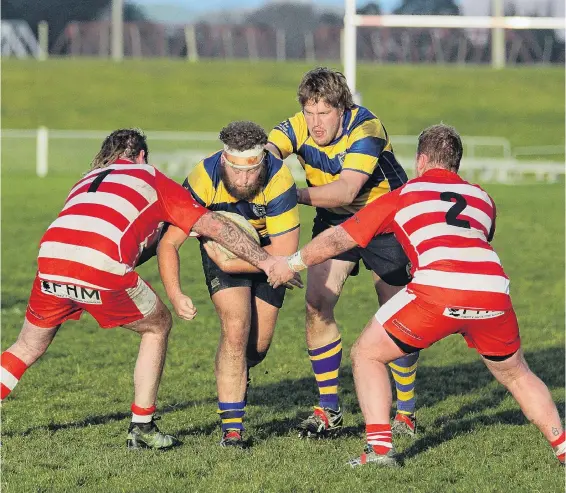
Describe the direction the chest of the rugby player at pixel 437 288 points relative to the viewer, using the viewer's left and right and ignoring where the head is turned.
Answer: facing away from the viewer and to the left of the viewer

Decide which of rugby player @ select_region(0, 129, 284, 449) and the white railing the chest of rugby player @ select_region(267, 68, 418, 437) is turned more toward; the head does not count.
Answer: the rugby player

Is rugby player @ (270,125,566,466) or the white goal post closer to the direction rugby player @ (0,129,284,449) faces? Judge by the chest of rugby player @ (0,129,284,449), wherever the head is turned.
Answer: the white goal post

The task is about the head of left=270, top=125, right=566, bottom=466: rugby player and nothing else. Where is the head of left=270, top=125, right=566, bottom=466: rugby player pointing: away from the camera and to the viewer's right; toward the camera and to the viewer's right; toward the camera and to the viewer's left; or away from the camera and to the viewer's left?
away from the camera and to the viewer's left

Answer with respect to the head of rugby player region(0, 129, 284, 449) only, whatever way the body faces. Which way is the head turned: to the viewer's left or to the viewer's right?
to the viewer's right

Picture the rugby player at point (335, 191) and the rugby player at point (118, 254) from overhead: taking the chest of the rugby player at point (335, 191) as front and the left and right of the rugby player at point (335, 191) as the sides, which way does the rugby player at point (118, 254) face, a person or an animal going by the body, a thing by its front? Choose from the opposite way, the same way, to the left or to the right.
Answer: the opposite way

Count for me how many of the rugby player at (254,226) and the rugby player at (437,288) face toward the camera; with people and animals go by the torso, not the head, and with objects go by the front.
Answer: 1

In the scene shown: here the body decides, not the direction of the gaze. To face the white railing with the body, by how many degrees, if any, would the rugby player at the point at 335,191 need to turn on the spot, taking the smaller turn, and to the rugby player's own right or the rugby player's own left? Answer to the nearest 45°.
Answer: approximately 135° to the rugby player's own right

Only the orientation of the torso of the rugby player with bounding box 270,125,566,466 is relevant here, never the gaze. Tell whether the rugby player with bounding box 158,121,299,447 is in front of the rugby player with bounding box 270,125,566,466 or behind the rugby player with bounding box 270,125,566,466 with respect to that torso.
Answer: in front

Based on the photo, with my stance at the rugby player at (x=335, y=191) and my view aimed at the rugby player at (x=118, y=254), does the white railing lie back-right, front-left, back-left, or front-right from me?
back-right

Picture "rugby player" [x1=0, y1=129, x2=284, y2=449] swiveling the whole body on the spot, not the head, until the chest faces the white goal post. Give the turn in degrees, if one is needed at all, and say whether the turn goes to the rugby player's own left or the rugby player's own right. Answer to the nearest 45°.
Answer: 0° — they already face it

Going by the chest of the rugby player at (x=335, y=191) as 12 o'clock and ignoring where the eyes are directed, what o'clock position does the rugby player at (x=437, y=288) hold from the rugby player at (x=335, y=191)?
the rugby player at (x=437, y=288) is roughly at 10 o'clock from the rugby player at (x=335, y=191).

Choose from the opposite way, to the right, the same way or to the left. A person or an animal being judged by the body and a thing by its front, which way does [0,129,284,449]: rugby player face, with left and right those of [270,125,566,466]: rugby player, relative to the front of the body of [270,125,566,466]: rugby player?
to the right

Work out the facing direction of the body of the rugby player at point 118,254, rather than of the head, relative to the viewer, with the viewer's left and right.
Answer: facing away from the viewer and to the right of the viewer
